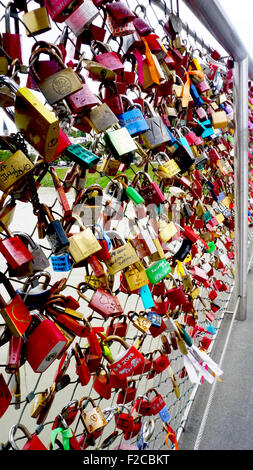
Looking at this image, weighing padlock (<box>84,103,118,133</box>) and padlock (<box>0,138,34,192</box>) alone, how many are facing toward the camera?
2

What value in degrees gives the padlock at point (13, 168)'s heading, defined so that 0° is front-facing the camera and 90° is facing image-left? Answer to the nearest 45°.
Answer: approximately 0°

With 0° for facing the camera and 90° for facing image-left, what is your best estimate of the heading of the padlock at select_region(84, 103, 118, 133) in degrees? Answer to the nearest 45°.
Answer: approximately 0°
